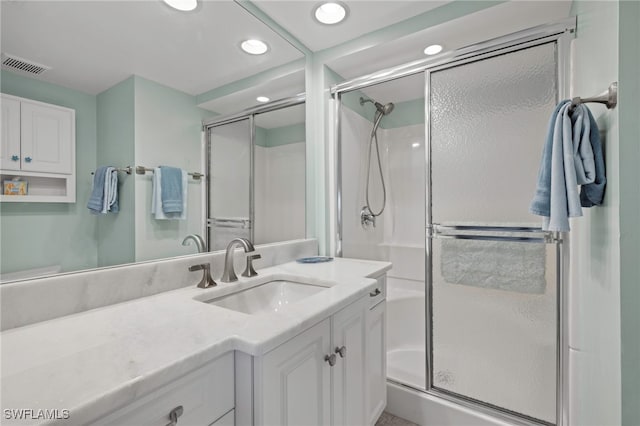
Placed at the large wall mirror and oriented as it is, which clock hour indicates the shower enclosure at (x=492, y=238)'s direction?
The shower enclosure is roughly at 11 o'clock from the large wall mirror.

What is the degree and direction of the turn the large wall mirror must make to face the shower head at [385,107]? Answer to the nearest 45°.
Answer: approximately 45° to its left

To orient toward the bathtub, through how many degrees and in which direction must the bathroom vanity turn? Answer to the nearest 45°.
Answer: approximately 90° to its left

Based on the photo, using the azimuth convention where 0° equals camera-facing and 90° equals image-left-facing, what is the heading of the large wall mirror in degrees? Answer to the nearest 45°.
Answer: approximately 315°

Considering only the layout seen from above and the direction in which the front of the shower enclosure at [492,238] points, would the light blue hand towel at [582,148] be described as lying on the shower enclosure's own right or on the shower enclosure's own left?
on the shower enclosure's own left

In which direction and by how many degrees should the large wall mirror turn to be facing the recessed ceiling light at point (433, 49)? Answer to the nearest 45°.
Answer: approximately 45° to its left

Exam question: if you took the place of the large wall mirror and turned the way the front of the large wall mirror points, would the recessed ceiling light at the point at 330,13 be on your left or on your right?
on your left
